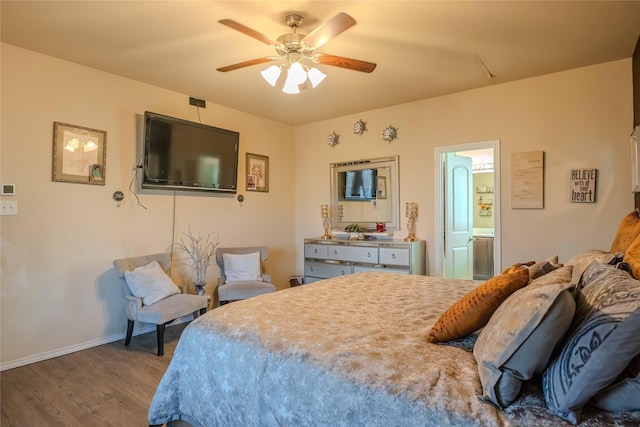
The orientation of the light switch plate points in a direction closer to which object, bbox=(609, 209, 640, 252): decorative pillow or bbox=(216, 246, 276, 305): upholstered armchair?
the decorative pillow

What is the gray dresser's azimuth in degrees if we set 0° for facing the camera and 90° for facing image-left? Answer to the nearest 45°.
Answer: approximately 45°

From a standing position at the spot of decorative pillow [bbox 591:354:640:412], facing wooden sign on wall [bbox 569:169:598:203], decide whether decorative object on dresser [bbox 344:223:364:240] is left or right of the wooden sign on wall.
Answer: left

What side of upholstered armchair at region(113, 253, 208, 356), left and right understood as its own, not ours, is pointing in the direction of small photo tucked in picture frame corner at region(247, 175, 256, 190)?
left

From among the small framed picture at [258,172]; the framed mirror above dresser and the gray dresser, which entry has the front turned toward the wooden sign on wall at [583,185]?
the small framed picture

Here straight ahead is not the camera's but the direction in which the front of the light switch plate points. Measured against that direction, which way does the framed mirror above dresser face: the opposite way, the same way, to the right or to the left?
to the right

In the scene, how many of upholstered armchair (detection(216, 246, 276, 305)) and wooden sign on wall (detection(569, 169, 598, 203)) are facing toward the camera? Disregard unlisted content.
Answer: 2

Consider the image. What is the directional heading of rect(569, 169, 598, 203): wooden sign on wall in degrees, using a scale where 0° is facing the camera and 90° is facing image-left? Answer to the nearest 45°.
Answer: approximately 0°

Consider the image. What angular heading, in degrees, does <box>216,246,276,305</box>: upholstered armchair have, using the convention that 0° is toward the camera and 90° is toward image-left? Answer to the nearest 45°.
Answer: approximately 0°

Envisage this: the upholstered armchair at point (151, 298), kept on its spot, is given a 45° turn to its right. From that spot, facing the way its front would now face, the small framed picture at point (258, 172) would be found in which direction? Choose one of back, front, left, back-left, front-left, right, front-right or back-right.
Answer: back-left

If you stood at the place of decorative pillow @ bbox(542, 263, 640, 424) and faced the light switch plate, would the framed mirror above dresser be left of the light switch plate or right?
right
